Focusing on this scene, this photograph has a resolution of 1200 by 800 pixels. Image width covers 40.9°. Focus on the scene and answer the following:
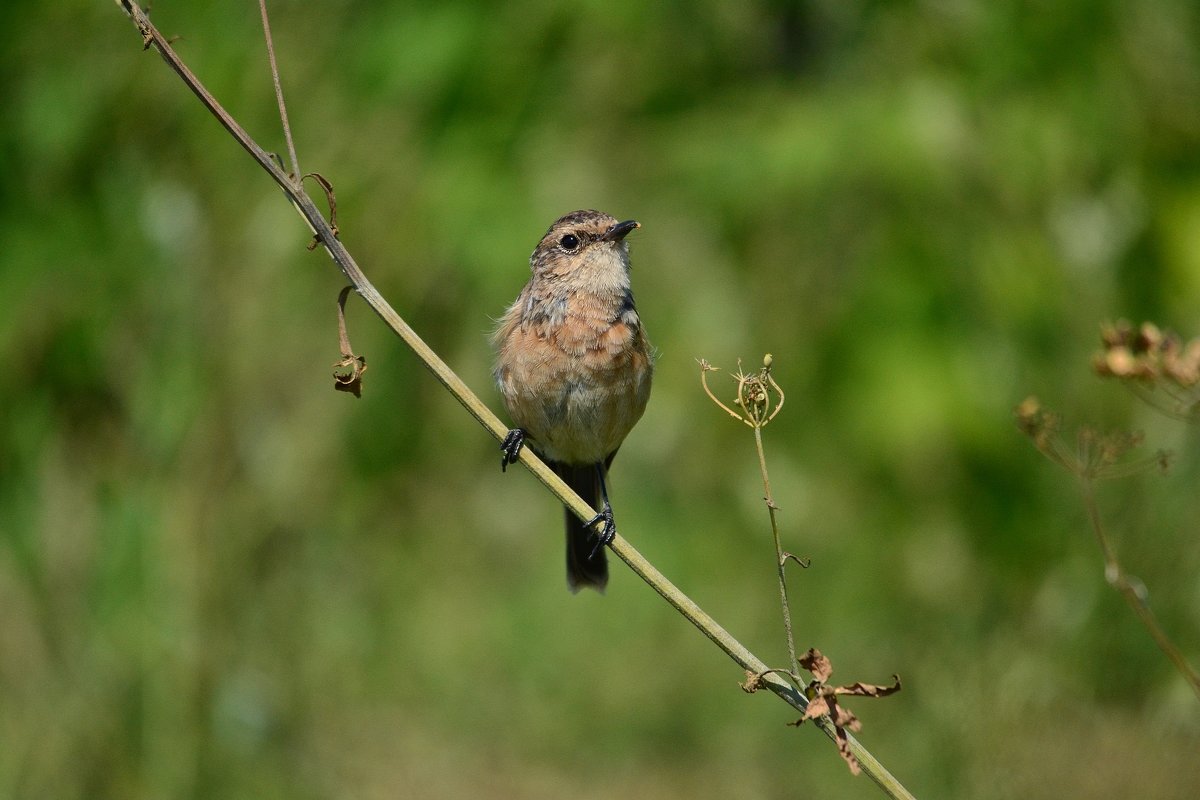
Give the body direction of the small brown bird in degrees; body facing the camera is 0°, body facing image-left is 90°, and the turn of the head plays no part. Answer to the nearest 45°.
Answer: approximately 0°

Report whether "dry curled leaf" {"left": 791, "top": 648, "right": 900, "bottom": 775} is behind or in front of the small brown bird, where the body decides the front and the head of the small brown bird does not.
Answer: in front
